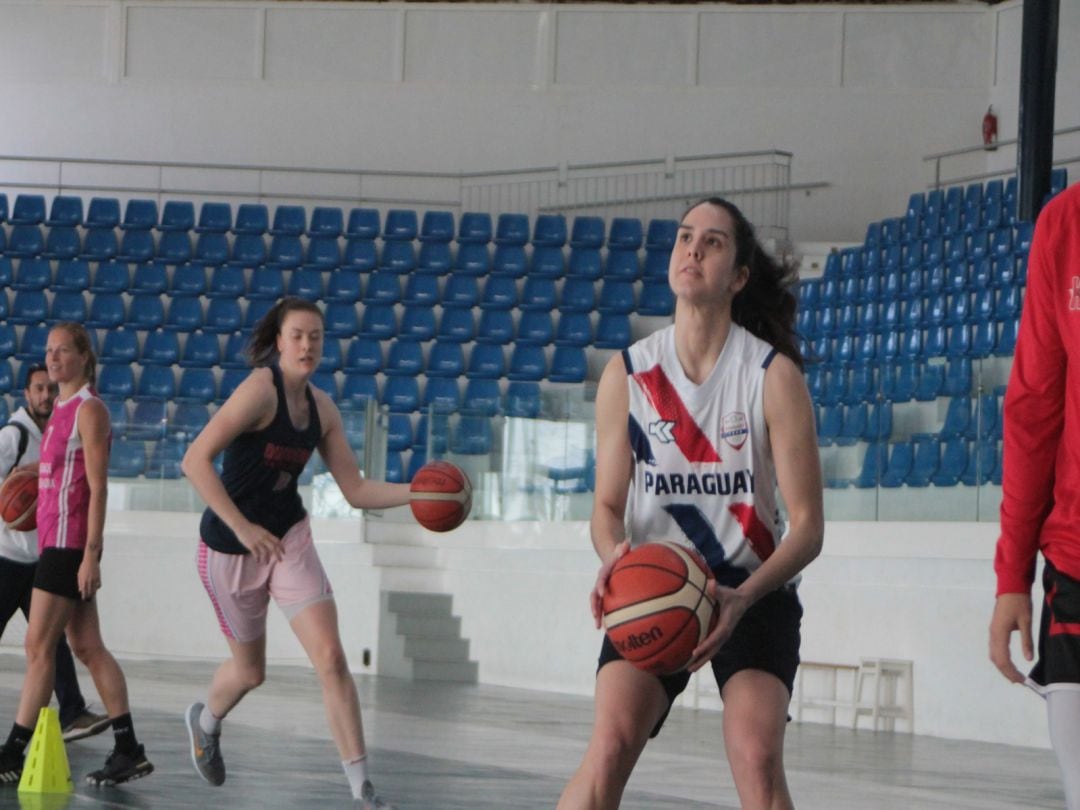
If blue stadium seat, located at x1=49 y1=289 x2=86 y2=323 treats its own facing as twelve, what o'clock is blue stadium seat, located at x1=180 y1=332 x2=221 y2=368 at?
blue stadium seat, located at x1=180 y1=332 x2=221 y2=368 is roughly at 10 o'clock from blue stadium seat, located at x1=49 y1=289 x2=86 y2=323.

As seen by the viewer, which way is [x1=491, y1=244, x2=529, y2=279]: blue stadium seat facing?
toward the camera

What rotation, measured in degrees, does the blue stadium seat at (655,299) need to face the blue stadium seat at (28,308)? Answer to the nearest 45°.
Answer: approximately 90° to its right

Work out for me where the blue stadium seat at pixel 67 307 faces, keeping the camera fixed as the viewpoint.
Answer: facing the viewer

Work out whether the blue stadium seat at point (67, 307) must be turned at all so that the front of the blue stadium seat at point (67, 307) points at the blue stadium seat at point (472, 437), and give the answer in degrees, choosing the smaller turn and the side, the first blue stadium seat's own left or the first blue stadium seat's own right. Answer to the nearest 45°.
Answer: approximately 45° to the first blue stadium seat's own left

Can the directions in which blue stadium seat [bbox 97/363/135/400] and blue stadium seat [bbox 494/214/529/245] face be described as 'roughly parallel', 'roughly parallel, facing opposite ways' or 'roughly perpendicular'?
roughly parallel

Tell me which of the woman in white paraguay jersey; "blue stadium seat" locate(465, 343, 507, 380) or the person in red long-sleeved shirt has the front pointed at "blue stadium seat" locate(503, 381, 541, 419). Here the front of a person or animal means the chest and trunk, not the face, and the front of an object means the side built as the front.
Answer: "blue stadium seat" locate(465, 343, 507, 380)

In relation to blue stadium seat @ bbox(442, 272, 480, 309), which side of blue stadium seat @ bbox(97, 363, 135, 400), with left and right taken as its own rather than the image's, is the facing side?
left

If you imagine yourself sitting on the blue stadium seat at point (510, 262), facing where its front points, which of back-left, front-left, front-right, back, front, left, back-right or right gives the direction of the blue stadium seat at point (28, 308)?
right

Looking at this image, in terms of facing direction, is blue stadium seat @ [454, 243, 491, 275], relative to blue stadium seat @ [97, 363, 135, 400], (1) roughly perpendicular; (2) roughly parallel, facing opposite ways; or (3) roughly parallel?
roughly parallel

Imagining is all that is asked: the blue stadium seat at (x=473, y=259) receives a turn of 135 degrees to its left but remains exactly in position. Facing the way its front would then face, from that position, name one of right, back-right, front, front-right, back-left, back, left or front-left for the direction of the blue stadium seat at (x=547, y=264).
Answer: front-right
